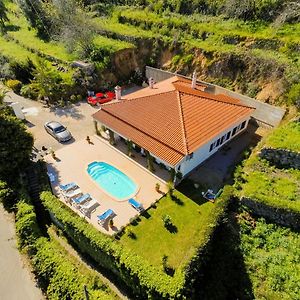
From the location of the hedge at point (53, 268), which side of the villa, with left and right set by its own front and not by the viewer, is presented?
front

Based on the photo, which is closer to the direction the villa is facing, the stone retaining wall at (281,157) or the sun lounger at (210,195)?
the sun lounger

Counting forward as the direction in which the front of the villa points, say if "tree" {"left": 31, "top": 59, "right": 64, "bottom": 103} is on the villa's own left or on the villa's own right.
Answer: on the villa's own right

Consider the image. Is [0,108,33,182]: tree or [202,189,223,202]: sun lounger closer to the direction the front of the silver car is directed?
the sun lounger

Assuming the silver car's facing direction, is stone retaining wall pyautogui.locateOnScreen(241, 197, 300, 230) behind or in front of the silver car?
in front

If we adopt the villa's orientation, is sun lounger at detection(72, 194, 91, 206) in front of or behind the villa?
in front

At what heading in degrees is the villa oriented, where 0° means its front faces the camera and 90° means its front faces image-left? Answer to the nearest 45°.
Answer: approximately 45°

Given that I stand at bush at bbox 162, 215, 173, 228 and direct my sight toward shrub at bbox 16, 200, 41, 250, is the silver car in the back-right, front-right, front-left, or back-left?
front-right

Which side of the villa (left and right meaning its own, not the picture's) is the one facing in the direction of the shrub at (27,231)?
front

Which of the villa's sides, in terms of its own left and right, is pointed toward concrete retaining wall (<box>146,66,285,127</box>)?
back
